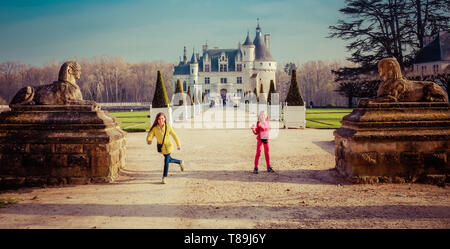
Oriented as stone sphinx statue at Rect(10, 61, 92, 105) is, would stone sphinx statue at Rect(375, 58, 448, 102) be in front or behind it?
in front

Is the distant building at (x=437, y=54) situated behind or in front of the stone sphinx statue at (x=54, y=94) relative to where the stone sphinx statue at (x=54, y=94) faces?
in front

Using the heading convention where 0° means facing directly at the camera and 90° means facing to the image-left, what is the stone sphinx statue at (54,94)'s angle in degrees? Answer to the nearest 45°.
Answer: approximately 270°

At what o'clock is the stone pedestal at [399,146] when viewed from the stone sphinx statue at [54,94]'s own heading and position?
The stone pedestal is roughly at 1 o'clock from the stone sphinx statue.
